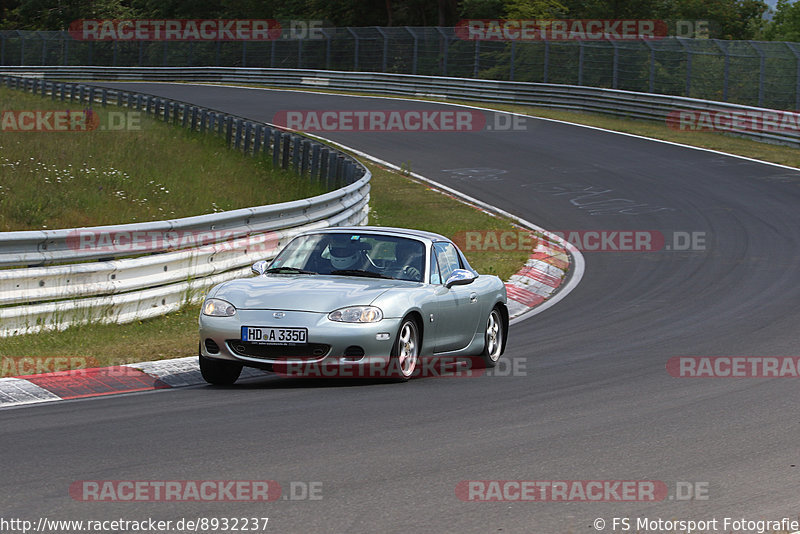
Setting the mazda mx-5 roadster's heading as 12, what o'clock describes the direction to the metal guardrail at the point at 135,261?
The metal guardrail is roughly at 3 o'clock from the mazda mx-5 roadster.

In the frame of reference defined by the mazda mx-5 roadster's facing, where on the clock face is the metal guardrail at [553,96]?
The metal guardrail is roughly at 5 o'clock from the mazda mx-5 roadster.

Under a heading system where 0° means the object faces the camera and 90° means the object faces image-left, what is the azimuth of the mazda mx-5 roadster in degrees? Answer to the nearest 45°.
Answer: approximately 45°

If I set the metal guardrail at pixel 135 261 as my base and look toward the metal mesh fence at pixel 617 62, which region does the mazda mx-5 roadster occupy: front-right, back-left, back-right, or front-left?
back-right

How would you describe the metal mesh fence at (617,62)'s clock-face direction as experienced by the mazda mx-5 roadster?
The metal mesh fence is roughly at 5 o'clock from the mazda mx-5 roadster.

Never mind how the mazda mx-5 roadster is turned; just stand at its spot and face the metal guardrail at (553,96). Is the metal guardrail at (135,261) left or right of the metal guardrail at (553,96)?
left
